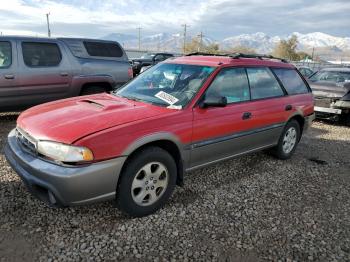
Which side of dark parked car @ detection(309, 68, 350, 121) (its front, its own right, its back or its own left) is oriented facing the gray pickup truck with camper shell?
front

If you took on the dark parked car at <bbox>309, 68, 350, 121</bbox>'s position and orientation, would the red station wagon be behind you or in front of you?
in front

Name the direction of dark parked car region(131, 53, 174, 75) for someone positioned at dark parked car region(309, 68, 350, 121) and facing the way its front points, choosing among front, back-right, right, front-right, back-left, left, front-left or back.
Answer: right

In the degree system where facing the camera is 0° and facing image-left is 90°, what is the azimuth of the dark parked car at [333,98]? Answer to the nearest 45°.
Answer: approximately 45°

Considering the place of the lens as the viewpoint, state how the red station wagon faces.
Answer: facing the viewer and to the left of the viewer

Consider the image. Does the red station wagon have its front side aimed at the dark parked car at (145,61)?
no

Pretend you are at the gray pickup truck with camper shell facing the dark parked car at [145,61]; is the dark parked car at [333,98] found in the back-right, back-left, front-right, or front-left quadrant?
front-right

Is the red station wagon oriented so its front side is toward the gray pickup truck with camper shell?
no

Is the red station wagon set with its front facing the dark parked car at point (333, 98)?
no

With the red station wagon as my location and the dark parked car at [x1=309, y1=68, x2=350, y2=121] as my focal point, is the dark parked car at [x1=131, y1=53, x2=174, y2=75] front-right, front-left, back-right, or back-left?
front-left

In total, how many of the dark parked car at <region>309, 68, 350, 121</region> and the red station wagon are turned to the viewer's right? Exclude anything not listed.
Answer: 0

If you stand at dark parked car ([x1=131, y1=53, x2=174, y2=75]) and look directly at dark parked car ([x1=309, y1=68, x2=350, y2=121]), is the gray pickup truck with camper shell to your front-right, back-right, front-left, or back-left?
front-right
